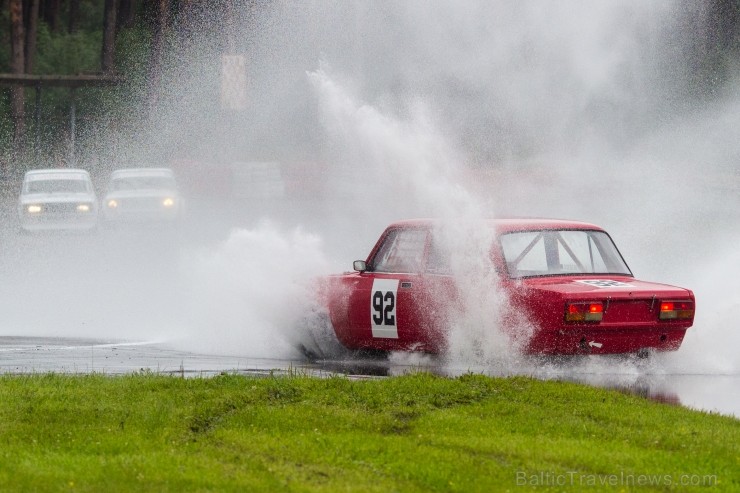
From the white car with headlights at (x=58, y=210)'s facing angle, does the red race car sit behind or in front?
in front

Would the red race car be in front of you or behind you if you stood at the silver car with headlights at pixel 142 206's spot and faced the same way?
in front

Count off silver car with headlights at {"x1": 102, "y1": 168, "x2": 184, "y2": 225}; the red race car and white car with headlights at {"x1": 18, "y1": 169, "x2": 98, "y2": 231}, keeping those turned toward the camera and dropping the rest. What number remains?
2

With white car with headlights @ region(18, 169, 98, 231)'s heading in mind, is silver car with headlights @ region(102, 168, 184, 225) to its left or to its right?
on its left

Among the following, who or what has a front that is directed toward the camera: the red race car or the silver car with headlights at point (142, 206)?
the silver car with headlights

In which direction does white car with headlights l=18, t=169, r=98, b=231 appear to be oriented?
toward the camera

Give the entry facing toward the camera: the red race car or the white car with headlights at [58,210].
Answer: the white car with headlights

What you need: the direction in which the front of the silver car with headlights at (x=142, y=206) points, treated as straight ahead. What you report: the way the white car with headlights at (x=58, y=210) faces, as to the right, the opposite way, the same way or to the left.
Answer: the same way

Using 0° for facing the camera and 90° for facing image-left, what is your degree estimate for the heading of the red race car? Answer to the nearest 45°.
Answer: approximately 135°

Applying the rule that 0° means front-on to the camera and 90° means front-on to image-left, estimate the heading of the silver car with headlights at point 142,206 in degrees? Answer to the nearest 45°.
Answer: approximately 0°

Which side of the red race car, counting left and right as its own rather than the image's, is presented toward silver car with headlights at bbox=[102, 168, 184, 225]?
front
